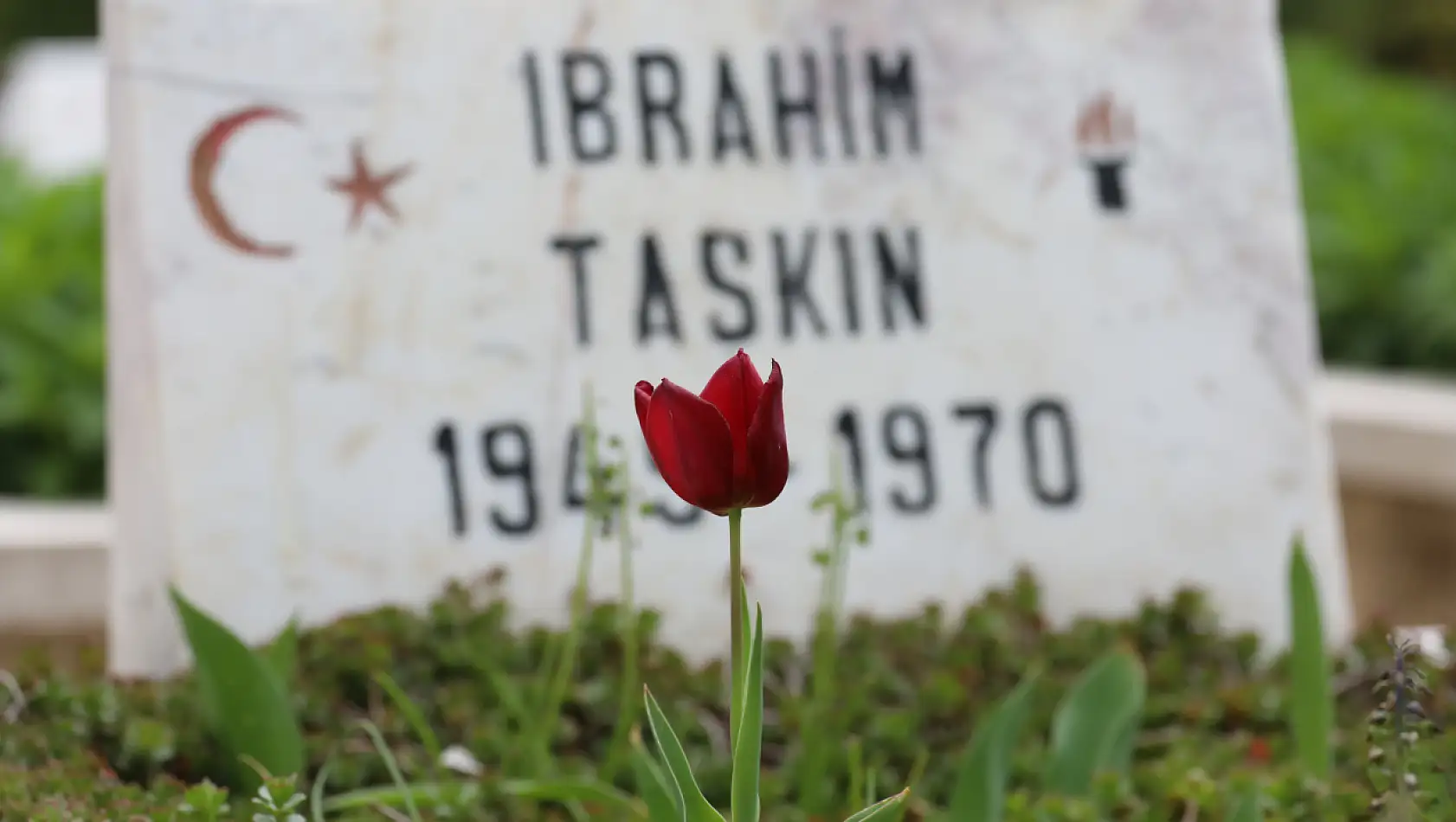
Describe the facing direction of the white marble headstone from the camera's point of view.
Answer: facing the viewer

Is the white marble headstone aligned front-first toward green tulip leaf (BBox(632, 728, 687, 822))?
yes

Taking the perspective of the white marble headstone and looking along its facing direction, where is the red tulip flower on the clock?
The red tulip flower is roughly at 12 o'clock from the white marble headstone.

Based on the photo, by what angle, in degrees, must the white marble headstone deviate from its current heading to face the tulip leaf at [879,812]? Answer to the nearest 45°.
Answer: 0° — it already faces it

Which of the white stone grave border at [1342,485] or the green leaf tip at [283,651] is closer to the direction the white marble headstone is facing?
the green leaf tip

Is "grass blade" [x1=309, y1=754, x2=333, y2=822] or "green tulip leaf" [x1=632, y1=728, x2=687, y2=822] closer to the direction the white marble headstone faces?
the green tulip leaf

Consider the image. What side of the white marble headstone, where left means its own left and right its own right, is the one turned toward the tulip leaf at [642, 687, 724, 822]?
front

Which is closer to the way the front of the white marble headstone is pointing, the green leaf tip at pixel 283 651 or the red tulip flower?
the red tulip flower

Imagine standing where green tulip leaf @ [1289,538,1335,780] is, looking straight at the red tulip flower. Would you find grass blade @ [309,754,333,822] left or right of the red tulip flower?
right

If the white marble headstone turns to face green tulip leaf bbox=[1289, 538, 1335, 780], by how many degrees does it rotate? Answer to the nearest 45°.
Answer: approximately 45° to its left
